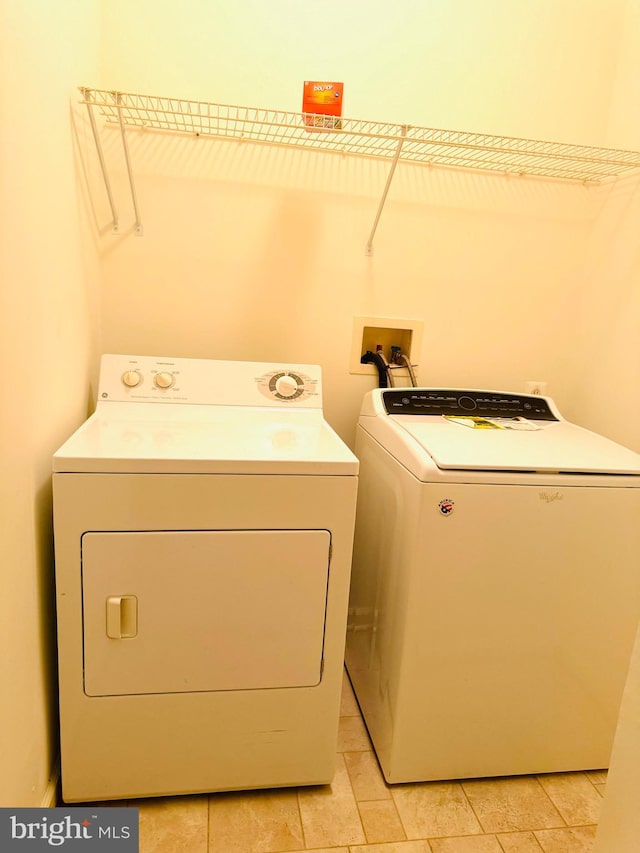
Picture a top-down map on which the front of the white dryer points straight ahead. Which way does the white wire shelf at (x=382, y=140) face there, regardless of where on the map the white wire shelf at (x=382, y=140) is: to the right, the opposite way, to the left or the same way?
the same way

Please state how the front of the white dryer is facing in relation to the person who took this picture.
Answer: facing the viewer

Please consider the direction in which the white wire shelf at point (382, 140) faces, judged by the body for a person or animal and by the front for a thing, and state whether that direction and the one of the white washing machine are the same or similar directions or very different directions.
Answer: same or similar directions

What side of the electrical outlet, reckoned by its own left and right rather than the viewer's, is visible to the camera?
front

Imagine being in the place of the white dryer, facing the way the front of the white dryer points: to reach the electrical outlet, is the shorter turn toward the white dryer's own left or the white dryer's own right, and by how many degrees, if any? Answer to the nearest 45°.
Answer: approximately 135° to the white dryer's own left

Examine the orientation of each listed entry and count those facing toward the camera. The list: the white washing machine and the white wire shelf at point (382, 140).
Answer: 2

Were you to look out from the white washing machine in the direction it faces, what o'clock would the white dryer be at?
The white dryer is roughly at 2 o'clock from the white washing machine.

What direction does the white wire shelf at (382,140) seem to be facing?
toward the camera

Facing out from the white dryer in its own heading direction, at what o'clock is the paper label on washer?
The paper label on washer is roughly at 8 o'clock from the white dryer.
